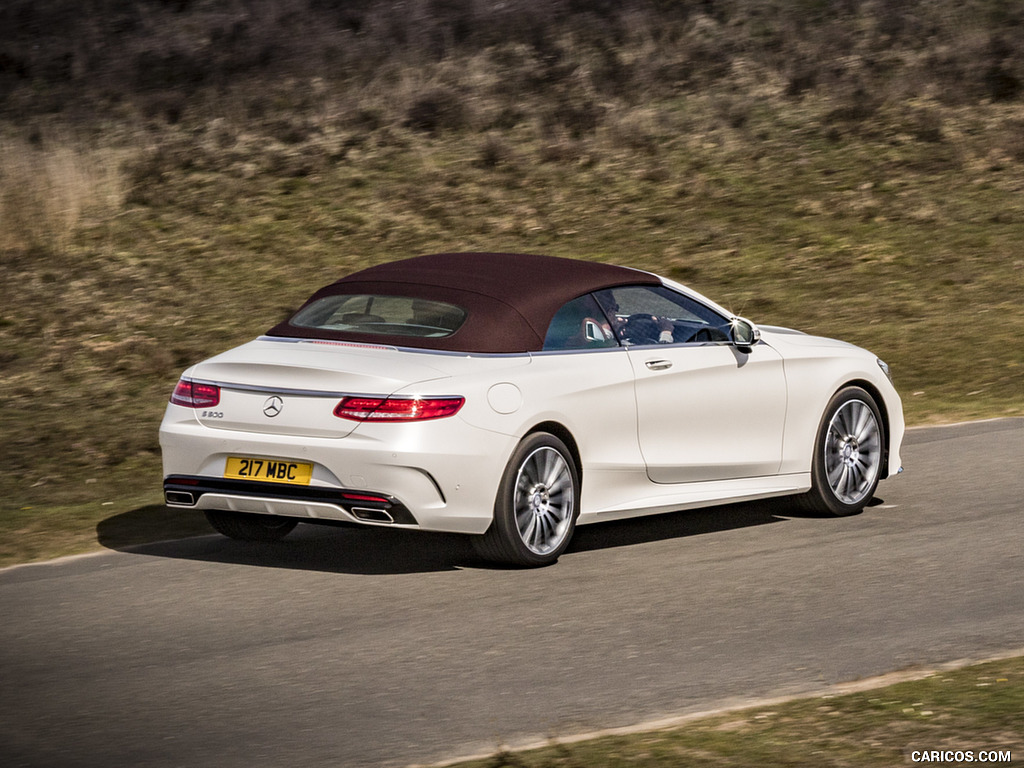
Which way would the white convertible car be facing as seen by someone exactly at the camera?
facing away from the viewer and to the right of the viewer
